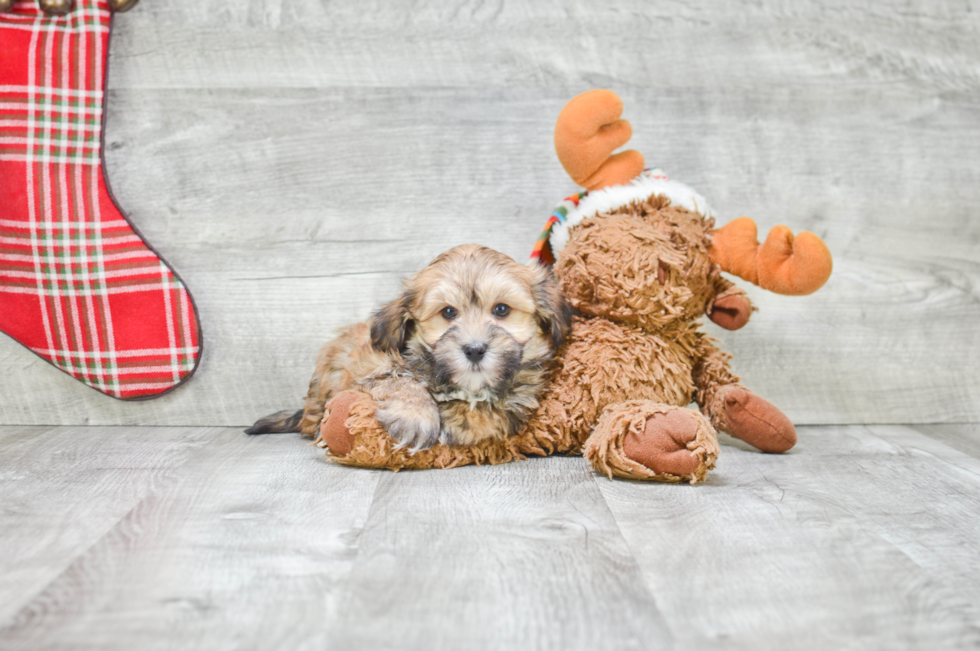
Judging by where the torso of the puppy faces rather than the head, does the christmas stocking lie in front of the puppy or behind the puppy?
behind

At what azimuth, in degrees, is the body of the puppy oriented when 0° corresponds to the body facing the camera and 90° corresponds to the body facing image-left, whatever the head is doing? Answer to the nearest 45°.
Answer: approximately 315°
